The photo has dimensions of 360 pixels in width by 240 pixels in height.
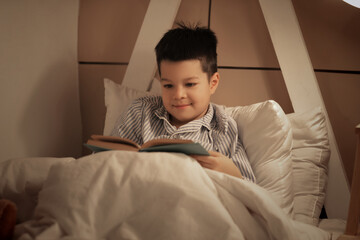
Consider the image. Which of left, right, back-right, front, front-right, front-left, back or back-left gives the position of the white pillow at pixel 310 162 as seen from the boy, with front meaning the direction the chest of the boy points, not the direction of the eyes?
back-left

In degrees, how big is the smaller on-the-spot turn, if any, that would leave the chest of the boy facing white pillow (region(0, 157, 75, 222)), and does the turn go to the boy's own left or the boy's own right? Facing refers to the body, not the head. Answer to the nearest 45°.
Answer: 0° — they already face it

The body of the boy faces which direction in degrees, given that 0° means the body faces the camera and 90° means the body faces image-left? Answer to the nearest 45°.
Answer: approximately 45°
